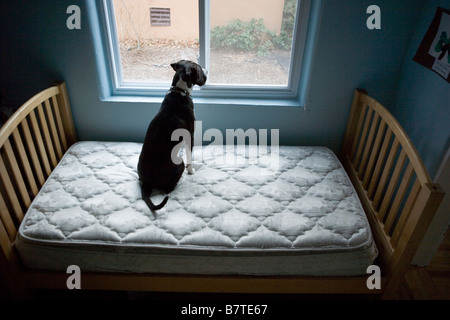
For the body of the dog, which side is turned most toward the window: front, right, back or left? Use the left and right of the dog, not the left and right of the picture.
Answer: front

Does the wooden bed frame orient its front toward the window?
no

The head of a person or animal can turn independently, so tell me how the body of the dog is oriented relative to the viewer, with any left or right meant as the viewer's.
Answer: facing away from the viewer and to the right of the viewer

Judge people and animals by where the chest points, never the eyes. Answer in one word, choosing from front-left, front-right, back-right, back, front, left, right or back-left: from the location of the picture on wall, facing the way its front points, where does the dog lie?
front

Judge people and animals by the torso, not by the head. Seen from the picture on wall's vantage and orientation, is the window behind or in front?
in front
